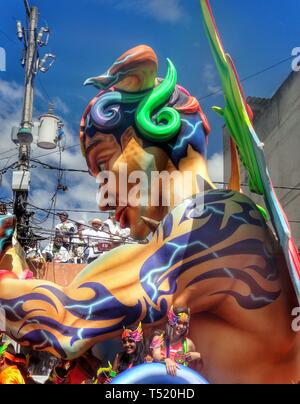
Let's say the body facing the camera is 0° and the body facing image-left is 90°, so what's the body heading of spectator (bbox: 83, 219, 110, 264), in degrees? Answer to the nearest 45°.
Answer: approximately 0°

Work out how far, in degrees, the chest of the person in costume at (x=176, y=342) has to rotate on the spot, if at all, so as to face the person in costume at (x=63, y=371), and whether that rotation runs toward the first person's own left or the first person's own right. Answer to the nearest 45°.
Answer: approximately 135° to the first person's own right

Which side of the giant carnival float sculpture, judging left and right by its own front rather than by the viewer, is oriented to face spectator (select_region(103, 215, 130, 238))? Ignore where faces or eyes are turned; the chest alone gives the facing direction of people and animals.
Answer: right

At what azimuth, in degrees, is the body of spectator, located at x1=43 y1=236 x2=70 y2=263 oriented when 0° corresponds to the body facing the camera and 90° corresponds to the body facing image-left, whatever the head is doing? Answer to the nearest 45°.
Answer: approximately 0°
